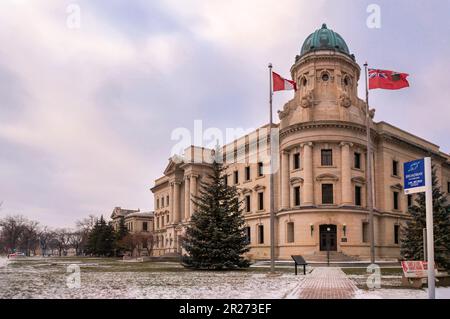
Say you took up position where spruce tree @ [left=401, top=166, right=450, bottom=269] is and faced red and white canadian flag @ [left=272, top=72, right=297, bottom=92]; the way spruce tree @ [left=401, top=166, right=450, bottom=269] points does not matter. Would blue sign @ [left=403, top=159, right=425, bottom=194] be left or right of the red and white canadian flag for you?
left

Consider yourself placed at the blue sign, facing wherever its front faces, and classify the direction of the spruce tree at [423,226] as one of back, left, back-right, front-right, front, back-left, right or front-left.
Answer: back-right

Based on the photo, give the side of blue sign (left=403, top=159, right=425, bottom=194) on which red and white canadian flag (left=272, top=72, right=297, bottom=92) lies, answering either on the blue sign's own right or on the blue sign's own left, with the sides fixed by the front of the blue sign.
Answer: on the blue sign's own right

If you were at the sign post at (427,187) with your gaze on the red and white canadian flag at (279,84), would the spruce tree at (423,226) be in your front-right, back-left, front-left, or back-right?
front-right

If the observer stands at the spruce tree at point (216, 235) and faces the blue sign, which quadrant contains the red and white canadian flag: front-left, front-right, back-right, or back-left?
front-left

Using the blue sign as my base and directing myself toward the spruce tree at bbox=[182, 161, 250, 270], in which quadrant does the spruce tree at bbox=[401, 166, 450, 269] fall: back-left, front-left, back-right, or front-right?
front-right

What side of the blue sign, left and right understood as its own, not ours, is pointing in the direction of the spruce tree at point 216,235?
right

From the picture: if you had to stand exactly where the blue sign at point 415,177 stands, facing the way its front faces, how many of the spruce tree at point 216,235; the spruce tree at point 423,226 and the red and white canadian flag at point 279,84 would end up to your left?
0
